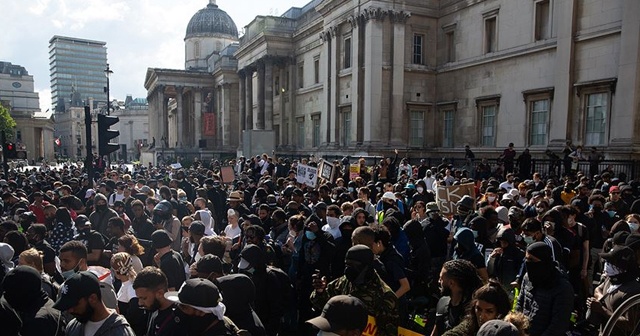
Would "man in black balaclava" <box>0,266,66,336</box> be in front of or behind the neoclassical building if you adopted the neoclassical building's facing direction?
in front

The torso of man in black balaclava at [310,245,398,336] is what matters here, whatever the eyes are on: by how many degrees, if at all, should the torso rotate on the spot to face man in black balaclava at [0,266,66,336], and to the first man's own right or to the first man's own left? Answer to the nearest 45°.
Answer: approximately 45° to the first man's own right

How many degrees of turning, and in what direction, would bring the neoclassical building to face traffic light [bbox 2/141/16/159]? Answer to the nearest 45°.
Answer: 0° — it already faces it

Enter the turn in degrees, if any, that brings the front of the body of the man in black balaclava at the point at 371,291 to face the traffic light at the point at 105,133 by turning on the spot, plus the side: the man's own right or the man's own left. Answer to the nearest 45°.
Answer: approximately 90° to the man's own right

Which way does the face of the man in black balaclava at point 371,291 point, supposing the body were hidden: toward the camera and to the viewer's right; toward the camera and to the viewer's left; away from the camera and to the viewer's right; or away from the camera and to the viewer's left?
toward the camera and to the viewer's left

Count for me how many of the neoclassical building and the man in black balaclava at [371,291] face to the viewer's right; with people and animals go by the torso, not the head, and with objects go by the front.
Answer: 0
